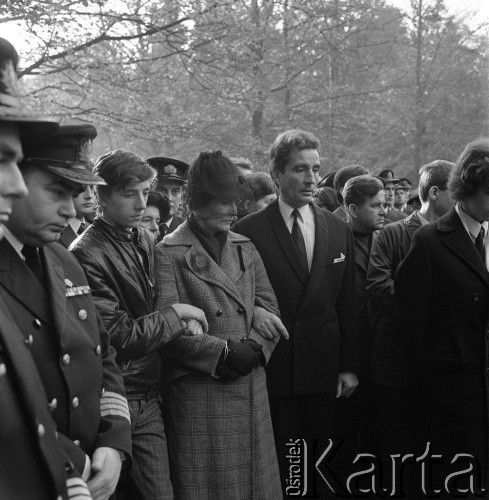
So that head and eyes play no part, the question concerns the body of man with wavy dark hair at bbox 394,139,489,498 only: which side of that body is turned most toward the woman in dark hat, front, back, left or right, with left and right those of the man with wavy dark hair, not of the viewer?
right

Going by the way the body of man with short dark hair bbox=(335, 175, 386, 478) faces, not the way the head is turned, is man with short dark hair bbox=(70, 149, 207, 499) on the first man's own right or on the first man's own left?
on the first man's own right

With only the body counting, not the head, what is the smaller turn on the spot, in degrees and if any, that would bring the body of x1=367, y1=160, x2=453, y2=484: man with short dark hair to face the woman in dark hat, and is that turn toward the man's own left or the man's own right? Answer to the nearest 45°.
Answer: approximately 135° to the man's own right

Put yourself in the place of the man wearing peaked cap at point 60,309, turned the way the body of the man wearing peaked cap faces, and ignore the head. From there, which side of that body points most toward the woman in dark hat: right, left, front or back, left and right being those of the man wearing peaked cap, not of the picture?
left

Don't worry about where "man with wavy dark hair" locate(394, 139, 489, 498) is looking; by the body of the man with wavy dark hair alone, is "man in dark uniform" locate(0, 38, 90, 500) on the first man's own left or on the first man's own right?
on the first man's own right

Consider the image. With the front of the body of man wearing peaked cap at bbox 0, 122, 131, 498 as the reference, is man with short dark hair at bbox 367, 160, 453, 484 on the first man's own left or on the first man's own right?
on the first man's own left
